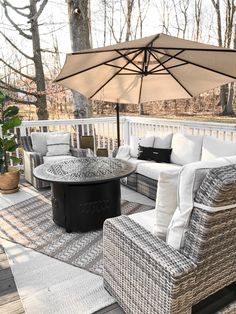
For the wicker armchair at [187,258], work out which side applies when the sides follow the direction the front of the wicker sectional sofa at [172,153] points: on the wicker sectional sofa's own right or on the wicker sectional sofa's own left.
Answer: on the wicker sectional sofa's own left

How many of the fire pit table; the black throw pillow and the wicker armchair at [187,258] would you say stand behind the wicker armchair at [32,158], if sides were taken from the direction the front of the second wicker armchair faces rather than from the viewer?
0

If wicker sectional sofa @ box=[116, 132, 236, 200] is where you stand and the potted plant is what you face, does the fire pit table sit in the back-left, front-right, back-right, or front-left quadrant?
front-left

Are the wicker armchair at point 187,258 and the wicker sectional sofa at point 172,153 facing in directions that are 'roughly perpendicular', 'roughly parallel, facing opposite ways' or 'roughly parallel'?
roughly perpendicular

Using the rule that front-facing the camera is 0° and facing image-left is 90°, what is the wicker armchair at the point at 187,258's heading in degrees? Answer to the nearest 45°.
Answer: approximately 135°

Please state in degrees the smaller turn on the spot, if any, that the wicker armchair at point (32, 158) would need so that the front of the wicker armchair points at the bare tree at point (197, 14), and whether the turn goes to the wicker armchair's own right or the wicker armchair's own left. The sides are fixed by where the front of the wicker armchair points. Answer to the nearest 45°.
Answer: approximately 90° to the wicker armchair's own left

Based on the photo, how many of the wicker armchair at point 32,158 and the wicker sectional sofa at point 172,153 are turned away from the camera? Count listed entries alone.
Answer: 0

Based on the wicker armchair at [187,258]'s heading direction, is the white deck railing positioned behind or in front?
in front

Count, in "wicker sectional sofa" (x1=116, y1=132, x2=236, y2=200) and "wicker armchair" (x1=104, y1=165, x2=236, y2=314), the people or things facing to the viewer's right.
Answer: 0

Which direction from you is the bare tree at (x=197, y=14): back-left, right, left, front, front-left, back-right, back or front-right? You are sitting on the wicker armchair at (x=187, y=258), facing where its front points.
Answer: front-right

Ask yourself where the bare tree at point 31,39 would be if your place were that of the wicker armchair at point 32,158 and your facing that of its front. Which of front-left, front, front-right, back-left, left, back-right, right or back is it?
back-left

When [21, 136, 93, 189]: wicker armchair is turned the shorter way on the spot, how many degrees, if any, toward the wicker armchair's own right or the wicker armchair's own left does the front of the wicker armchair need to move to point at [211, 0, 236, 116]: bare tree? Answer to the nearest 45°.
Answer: approximately 90° to the wicker armchair's own left

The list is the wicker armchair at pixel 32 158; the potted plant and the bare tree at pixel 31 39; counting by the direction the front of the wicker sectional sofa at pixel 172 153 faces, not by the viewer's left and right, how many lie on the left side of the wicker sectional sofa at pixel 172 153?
0

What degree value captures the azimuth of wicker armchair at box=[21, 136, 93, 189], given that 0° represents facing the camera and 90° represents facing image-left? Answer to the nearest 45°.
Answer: approximately 315°

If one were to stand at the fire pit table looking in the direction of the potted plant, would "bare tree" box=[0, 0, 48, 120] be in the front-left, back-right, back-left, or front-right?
front-right

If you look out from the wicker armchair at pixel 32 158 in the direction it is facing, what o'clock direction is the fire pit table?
The fire pit table is roughly at 1 o'clock from the wicker armchair.

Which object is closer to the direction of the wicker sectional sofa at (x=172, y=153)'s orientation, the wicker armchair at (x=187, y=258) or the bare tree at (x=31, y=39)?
the wicker armchair

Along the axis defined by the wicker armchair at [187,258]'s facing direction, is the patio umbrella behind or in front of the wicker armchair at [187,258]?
in front
